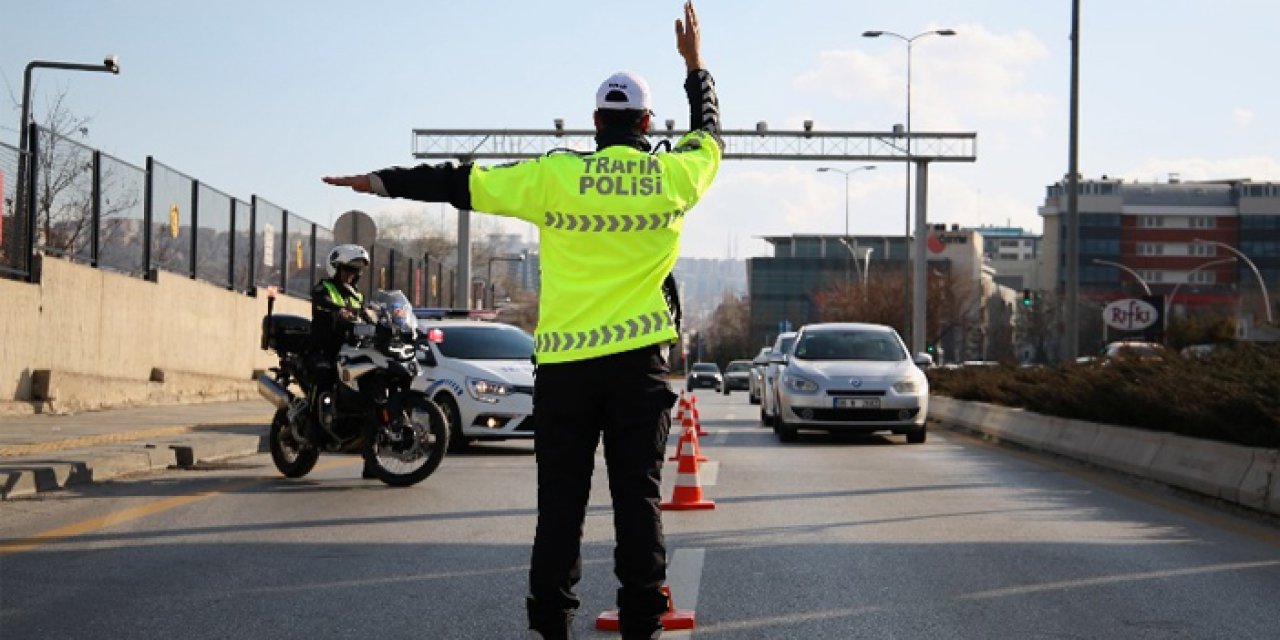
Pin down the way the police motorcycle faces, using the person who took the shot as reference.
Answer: facing the viewer and to the right of the viewer

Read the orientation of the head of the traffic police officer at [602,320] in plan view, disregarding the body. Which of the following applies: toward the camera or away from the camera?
away from the camera

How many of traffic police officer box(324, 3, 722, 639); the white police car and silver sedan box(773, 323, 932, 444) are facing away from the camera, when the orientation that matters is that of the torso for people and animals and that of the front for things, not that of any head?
1

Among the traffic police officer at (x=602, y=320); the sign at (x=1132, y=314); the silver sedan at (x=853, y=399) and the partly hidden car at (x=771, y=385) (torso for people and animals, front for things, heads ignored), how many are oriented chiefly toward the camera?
3

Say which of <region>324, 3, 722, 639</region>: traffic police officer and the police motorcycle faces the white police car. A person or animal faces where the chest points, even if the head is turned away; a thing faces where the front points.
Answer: the traffic police officer

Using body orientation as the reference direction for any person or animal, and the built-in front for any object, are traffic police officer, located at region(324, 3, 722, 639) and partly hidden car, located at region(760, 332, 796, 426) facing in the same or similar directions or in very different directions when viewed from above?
very different directions

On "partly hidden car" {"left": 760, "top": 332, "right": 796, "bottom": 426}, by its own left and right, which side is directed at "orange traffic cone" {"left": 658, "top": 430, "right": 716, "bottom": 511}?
front

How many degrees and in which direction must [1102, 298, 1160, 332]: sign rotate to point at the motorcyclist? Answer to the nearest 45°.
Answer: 0° — it already faces them

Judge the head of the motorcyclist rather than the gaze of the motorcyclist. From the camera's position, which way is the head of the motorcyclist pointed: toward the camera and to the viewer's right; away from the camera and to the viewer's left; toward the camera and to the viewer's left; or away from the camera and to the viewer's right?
toward the camera and to the viewer's right

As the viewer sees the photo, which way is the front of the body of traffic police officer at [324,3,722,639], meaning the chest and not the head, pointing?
away from the camera

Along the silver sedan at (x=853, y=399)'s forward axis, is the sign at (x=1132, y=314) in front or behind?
behind

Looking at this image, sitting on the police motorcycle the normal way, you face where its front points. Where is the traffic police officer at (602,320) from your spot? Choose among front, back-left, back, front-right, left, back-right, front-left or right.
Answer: front-right

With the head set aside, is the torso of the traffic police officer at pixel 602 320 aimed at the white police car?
yes

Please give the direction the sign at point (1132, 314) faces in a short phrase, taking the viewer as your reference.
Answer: facing the viewer

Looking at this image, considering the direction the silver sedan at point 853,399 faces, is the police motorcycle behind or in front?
in front

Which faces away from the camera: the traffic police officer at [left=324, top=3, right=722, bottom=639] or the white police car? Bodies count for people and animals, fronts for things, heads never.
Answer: the traffic police officer

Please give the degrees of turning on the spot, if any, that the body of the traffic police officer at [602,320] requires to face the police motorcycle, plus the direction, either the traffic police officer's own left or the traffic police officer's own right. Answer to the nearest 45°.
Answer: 0° — they already face it

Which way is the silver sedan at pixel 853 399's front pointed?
toward the camera

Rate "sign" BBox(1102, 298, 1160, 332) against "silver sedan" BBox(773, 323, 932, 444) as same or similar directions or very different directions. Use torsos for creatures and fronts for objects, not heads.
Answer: same or similar directions

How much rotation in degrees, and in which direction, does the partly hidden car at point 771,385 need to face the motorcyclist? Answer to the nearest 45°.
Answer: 0° — it already faces them
